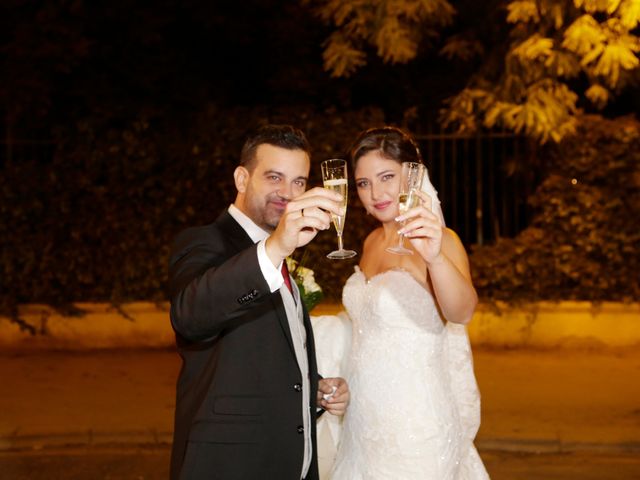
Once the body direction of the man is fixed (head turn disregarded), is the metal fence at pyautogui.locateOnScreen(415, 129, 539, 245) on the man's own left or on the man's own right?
on the man's own left

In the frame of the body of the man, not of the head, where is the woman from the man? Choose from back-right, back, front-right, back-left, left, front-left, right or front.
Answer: left

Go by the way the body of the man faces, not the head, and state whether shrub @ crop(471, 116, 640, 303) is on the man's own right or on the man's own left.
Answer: on the man's own left

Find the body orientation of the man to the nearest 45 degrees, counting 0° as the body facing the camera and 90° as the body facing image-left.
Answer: approximately 315°

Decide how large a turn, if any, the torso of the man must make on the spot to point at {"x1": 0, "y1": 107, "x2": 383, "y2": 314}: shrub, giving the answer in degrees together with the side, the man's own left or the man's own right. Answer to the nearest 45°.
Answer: approximately 135° to the man's own left

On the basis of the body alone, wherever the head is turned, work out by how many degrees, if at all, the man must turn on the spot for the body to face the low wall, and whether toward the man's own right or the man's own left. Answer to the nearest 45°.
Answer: approximately 135° to the man's own left
